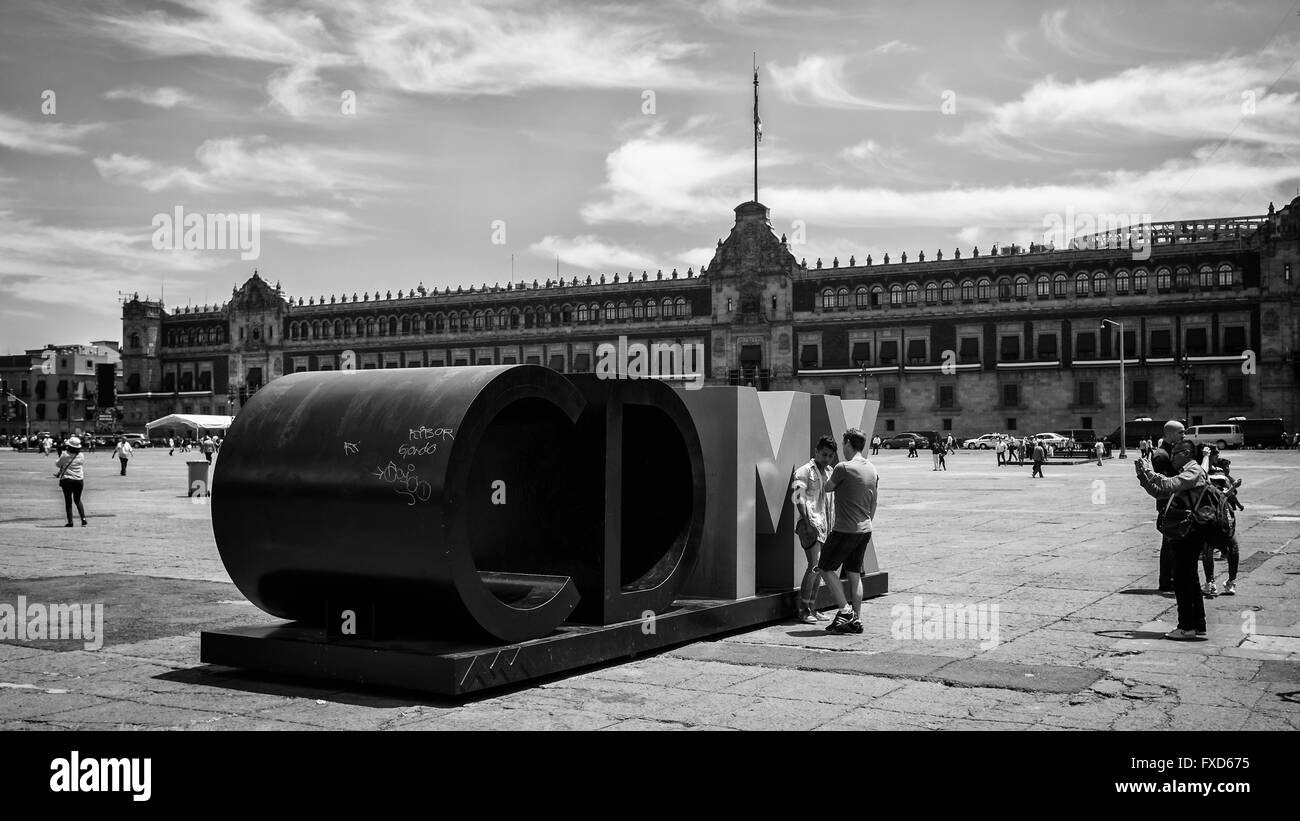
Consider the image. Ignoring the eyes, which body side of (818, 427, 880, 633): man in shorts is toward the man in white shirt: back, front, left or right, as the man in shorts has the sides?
front

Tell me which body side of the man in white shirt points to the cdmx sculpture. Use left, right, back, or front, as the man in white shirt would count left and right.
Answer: right

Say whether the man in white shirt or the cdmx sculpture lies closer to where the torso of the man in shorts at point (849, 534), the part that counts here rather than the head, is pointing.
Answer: the man in white shirt

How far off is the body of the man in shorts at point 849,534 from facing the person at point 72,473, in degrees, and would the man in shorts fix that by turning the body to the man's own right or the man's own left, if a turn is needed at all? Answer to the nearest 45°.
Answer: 0° — they already face them

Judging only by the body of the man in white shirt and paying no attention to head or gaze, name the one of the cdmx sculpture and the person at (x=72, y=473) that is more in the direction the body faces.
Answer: the cdmx sculpture

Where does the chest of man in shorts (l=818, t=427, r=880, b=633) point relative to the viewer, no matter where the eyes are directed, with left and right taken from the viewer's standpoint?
facing away from the viewer and to the left of the viewer

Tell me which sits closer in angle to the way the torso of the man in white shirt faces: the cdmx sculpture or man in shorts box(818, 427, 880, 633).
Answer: the man in shorts

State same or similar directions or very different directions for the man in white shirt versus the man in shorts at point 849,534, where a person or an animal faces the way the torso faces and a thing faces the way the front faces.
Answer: very different directions

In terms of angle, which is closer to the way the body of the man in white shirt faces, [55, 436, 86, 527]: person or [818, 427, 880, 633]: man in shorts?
the man in shorts
